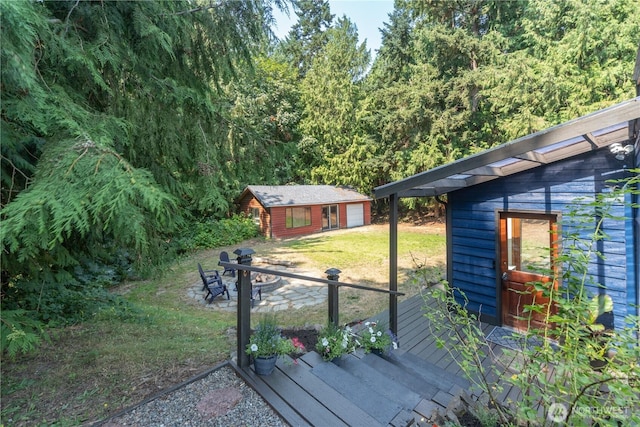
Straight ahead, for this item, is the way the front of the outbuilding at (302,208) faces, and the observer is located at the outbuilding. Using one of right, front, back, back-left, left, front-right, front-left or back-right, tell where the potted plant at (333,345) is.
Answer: front-right

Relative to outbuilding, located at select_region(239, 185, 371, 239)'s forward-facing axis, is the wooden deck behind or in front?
in front

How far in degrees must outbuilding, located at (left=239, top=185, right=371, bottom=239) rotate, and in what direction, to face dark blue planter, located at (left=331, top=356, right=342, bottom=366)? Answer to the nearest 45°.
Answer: approximately 45° to its right

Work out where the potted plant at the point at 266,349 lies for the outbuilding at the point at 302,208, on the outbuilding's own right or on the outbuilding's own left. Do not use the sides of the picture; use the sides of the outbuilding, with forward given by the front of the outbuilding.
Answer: on the outbuilding's own right

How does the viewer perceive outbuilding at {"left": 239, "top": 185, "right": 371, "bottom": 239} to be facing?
facing the viewer and to the right of the viewer

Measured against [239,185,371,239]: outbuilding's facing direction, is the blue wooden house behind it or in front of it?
in front

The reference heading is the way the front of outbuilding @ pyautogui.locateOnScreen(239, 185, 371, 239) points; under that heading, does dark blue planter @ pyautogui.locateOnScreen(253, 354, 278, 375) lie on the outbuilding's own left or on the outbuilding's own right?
on the outbuilding's own right
